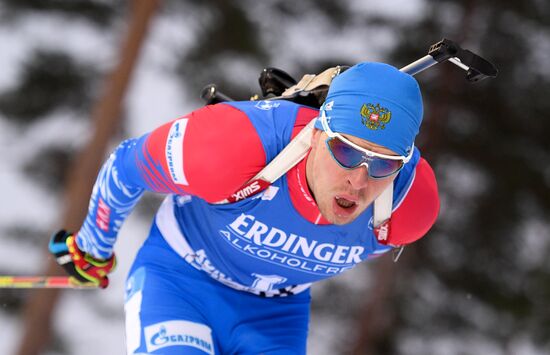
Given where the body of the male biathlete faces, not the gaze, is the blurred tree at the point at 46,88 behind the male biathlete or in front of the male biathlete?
behind

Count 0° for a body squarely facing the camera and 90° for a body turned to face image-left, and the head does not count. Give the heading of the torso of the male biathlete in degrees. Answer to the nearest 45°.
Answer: approximately 315°

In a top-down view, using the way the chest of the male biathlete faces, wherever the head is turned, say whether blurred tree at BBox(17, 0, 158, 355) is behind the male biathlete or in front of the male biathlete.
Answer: behind
